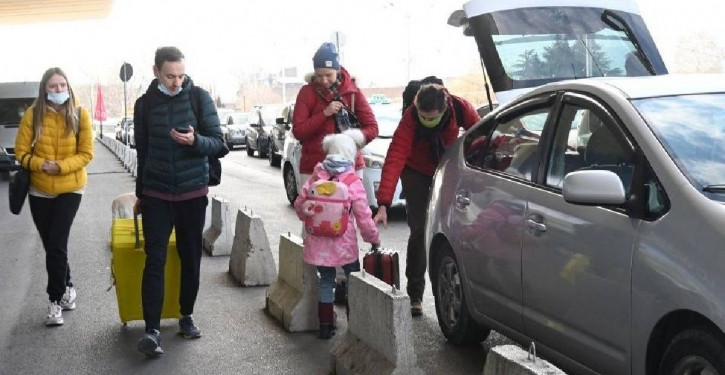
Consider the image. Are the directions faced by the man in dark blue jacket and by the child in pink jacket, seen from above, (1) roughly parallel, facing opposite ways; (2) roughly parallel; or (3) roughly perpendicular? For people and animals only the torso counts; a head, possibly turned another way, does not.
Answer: roughly parallel, facing opposite ways

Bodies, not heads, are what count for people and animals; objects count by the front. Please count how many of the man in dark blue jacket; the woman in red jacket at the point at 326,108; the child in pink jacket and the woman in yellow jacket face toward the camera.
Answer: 3

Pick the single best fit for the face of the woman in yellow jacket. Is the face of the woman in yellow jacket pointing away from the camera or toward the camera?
toward the camera

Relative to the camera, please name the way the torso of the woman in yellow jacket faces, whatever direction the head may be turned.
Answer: toward the camera

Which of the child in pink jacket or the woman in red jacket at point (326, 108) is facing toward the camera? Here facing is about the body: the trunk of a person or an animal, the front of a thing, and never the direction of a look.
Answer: the woman in red jacket

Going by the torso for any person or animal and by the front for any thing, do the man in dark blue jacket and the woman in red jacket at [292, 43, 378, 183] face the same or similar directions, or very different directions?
same or similar directions

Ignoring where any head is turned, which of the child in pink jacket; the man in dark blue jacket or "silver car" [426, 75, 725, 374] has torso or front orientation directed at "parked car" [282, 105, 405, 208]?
the child in pink jacket

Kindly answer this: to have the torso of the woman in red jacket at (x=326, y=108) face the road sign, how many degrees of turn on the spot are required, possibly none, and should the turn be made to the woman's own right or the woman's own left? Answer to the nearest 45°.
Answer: approximately 180°

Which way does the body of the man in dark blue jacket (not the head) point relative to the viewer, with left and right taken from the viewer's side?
facing the viewer

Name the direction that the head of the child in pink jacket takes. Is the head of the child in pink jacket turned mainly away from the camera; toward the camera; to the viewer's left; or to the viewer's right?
away from the camera

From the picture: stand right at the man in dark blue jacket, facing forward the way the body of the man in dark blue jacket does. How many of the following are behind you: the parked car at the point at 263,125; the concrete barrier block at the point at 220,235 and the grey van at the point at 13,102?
3

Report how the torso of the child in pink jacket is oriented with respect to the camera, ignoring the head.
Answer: away from the camera

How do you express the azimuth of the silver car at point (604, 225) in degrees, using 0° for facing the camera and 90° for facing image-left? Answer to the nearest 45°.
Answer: approximately 315°

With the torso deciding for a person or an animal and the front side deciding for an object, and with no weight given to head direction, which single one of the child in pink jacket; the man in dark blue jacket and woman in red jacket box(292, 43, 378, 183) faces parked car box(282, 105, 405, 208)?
the child in pink jacket

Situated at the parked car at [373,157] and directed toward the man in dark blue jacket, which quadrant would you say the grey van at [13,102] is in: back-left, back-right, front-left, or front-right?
back-right
